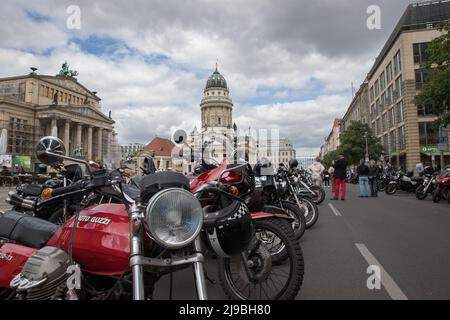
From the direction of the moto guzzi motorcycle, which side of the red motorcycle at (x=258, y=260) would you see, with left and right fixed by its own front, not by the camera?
right

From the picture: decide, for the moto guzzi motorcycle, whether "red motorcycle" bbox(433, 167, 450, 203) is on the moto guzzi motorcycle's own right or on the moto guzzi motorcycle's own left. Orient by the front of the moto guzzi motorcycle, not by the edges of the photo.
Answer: on the moto guzzi motorcycle's own left

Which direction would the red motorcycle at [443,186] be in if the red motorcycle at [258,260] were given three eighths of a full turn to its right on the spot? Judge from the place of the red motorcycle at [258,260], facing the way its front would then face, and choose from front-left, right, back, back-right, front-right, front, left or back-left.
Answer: back-right

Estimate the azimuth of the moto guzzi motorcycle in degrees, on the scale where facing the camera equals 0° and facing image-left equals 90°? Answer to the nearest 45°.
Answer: approximately 315°

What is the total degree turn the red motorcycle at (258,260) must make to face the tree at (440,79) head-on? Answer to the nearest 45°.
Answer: approximately 90° to its left

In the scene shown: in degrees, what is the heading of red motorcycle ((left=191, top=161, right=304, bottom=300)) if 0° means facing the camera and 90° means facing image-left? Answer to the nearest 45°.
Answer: approximately 315°

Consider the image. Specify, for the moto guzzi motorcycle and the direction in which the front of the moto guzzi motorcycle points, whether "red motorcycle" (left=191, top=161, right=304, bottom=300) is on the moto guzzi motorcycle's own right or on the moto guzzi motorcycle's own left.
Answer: on the moto guzzi motorcycle's own left

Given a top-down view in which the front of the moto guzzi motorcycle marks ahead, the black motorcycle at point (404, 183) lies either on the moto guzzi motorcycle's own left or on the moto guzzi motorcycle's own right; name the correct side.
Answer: on the moto guzzi motorcycle's own left

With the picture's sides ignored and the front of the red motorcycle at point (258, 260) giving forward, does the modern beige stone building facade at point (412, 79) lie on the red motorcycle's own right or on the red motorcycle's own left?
on the red motorcycle's own left
